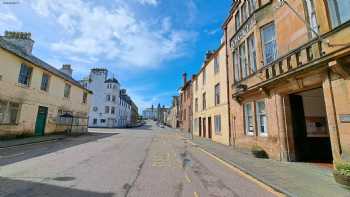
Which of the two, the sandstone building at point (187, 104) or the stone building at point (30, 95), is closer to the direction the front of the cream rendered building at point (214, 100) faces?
the stone building

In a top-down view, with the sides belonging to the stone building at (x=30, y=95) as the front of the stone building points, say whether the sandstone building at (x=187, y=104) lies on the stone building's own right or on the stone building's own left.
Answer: on the stone building's own left

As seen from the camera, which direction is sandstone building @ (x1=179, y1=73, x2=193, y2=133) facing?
to the viewer's left

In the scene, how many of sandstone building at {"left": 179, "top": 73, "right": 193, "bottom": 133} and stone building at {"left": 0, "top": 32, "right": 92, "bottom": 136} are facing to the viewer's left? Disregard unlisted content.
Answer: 1

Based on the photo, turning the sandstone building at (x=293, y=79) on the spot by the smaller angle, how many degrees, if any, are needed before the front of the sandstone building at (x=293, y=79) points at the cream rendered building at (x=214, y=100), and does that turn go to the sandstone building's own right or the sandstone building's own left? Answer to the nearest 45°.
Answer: approximately 90° to the sandstone building's own right

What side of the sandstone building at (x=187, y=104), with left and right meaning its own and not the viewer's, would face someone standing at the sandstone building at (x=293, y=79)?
left

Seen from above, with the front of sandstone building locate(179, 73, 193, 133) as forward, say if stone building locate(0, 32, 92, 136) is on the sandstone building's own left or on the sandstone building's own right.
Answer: on the sandstone building's own left

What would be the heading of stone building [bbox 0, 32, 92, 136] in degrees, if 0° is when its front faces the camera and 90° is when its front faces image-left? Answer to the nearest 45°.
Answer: approximately 315°

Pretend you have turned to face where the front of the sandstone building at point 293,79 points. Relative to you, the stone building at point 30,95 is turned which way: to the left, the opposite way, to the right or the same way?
the opposite way

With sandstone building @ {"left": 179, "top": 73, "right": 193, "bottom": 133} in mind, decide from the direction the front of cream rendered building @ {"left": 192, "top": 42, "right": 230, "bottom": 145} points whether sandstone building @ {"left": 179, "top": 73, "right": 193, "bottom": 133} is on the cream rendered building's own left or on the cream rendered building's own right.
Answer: on the cream rendered building's own right
